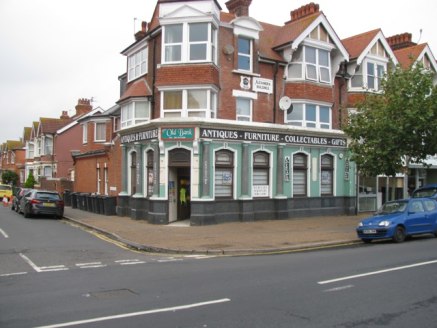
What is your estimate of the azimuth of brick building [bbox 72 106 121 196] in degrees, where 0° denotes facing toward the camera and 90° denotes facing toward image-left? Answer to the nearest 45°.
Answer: approximately 45°

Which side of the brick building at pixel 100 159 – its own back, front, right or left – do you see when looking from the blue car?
left

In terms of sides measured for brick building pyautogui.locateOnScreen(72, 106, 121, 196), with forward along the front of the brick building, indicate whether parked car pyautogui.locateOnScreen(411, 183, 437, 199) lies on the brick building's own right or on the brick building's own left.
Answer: on the brick building's own left

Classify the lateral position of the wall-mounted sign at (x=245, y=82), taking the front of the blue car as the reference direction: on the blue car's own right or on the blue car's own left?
on the blue car's own right

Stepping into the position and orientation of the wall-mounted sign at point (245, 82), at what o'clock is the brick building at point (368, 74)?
The brick building is roughly at 8 o'clock from the wall-mounted sign.

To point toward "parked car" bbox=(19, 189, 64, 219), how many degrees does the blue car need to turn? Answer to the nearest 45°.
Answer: approximately 45° to its right

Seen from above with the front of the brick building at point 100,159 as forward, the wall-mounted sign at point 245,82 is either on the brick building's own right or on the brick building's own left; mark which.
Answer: on the brick building's own left

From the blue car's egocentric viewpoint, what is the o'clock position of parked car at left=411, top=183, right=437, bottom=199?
The parked car is roughly at 5 o'clock from the blue car.
